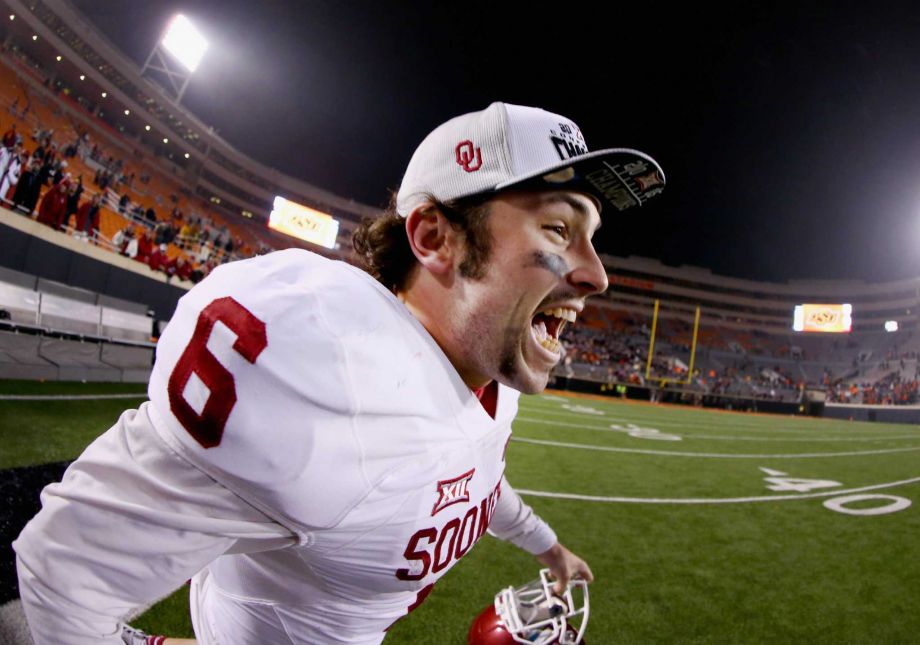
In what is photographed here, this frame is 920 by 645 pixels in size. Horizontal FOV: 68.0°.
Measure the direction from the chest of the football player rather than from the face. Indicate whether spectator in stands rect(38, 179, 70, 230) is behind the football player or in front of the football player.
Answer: behind

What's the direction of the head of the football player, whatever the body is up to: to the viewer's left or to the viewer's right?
to the viewer's right

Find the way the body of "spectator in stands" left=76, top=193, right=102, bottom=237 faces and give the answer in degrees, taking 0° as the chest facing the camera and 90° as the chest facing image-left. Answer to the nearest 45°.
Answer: approximately 315°

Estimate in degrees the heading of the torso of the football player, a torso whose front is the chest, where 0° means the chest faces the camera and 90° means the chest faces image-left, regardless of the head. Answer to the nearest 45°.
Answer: approximately 315°

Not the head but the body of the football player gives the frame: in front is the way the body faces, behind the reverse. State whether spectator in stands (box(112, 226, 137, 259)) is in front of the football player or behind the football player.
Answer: behind

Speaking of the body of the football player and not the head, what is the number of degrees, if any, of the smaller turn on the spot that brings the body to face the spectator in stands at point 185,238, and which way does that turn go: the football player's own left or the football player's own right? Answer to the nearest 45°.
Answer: approximately 135° to the football player's own left

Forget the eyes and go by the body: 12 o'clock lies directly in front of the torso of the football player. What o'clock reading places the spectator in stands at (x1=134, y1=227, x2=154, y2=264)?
The spectator in stands is roughly at 7 o'clock from the football player.

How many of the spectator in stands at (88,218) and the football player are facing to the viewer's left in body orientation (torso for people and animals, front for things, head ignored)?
0

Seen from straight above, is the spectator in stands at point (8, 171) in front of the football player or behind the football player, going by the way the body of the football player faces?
behind
